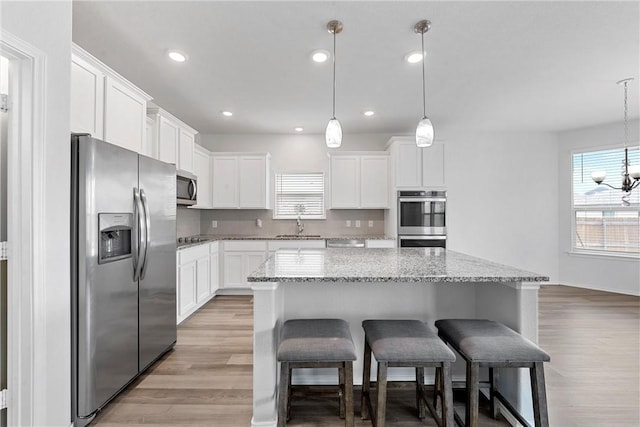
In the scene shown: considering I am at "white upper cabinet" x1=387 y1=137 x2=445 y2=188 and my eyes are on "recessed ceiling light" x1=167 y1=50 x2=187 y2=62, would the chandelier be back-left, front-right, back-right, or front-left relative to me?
back-left

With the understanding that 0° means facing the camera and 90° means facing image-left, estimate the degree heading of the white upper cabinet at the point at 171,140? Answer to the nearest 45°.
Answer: approximately 315°

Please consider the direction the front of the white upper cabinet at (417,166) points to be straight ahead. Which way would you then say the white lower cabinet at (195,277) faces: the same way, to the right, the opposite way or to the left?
to the left

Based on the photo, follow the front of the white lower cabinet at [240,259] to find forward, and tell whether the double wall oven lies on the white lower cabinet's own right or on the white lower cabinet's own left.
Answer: on the white lower cabinet's own left

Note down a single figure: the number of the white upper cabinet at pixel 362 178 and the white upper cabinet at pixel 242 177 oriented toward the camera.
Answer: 2

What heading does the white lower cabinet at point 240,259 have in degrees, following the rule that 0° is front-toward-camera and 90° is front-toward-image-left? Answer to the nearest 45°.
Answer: approximately 0°

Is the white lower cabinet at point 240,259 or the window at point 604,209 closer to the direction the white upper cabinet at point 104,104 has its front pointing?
the window

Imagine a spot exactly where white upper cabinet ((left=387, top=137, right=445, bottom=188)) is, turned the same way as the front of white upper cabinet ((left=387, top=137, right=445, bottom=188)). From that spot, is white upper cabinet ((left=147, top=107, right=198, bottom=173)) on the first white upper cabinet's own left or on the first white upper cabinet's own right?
on the first white upper cabinet's own right
